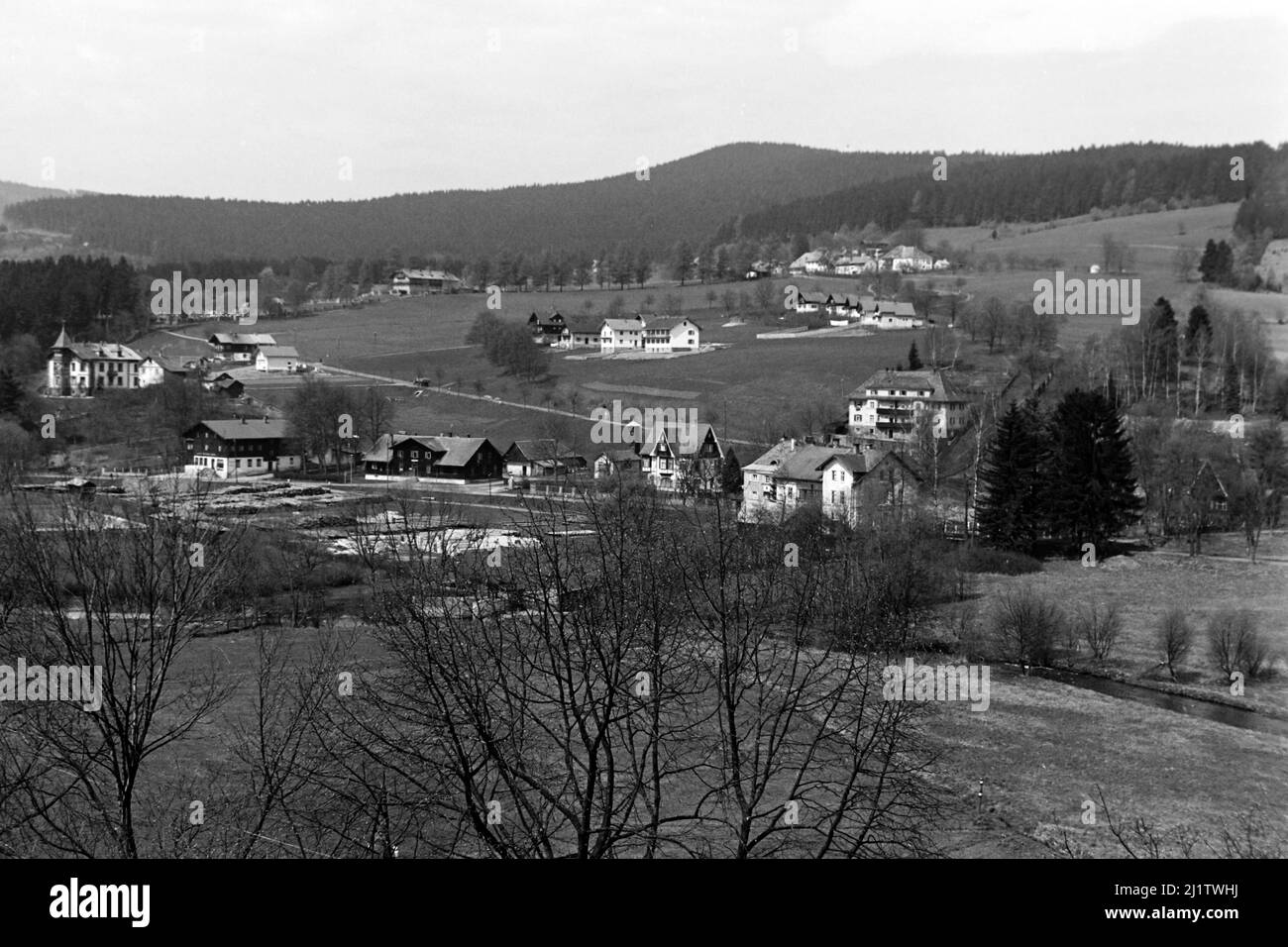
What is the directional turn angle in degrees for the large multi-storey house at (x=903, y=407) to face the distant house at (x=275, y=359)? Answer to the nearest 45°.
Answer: approximately 90° to its right

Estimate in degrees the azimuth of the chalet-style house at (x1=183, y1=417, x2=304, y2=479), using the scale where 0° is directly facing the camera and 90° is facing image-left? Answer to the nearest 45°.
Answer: approximately 45°

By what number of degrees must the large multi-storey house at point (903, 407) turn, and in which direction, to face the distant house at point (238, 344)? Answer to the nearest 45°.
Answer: approximately 90° to its right

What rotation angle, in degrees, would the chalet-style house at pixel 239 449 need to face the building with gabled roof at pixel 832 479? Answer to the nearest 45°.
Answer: approximately 90° to its left

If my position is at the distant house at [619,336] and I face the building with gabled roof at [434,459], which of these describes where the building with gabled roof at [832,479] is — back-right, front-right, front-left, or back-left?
front-left

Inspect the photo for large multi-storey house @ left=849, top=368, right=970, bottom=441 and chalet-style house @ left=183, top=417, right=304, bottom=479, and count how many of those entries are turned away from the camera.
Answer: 0

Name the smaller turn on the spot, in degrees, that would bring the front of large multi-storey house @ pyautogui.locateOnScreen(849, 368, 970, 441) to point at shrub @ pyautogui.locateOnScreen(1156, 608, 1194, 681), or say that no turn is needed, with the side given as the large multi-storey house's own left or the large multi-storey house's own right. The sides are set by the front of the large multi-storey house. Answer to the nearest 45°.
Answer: approximately 45° to the large multi-storey house's own left

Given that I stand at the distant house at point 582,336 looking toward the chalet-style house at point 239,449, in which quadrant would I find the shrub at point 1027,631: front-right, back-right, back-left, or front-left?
front-left

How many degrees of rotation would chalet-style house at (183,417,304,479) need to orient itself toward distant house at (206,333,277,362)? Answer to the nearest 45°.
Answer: approximately 135° to its right

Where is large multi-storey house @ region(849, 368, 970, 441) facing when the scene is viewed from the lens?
facing the viewer and to the left of the viewer
